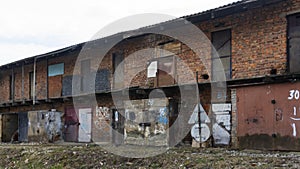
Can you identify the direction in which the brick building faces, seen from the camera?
facing the viewer and to the left of the viewer
